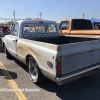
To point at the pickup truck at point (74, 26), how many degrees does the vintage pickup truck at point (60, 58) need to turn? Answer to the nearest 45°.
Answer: approximately 45° to its right

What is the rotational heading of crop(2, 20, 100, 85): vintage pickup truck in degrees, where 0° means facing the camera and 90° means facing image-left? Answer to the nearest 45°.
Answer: approximately 135°
